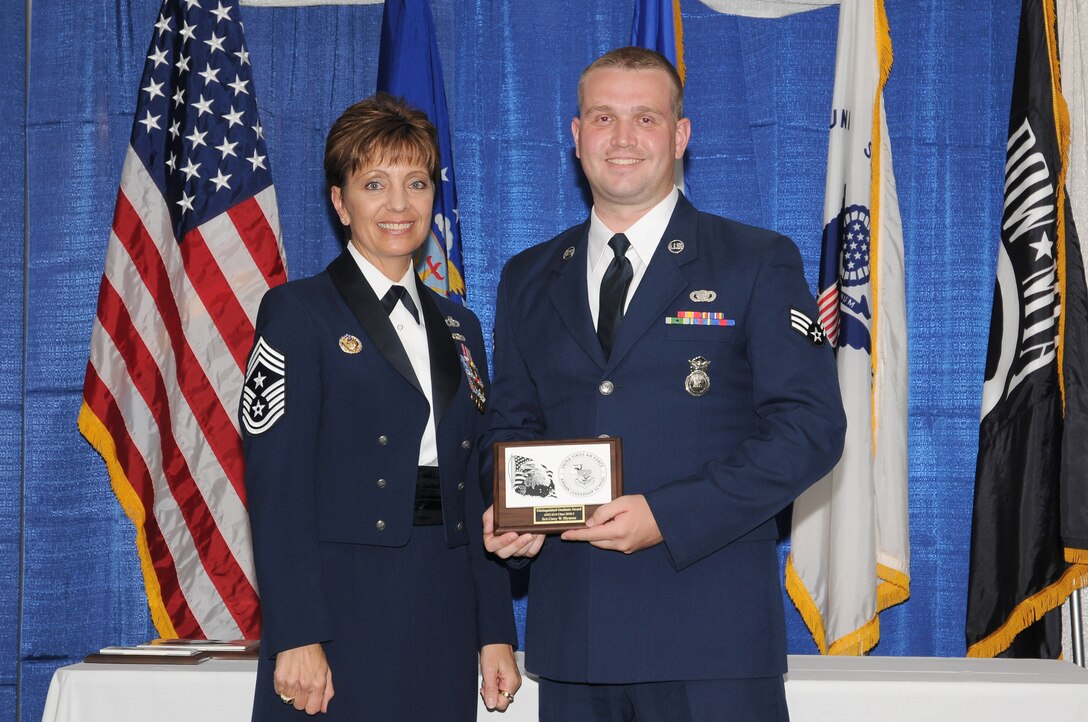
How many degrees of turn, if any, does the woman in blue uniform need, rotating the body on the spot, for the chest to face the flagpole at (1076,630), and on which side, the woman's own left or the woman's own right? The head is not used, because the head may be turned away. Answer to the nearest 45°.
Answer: approximately 90° to the woman's own left

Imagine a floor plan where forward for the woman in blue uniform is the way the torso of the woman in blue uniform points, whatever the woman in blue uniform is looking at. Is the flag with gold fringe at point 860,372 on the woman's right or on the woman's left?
on the woman's left

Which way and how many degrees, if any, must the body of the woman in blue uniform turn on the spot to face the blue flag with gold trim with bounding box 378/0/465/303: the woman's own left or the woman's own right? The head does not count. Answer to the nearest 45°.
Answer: approximately 135° to the woman's own left

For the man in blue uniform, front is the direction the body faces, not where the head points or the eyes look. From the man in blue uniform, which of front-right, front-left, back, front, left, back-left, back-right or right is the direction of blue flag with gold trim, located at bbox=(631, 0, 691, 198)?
back-right

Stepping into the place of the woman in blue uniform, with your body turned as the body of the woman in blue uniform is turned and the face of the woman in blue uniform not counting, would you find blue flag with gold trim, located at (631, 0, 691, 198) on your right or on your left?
on your left

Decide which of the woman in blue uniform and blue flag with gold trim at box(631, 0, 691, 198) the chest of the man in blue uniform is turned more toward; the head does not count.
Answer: the woman in blue uniform

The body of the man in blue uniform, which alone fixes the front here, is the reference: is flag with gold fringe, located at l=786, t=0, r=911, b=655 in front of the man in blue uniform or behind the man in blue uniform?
behind

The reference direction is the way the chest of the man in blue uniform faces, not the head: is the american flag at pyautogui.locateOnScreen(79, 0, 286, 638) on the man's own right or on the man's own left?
on the man's own right

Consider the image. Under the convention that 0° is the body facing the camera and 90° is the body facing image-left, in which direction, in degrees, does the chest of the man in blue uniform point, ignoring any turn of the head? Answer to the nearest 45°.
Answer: approximately 45°

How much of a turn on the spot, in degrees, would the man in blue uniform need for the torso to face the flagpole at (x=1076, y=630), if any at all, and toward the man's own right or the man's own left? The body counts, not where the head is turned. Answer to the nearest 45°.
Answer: approximately 180°
